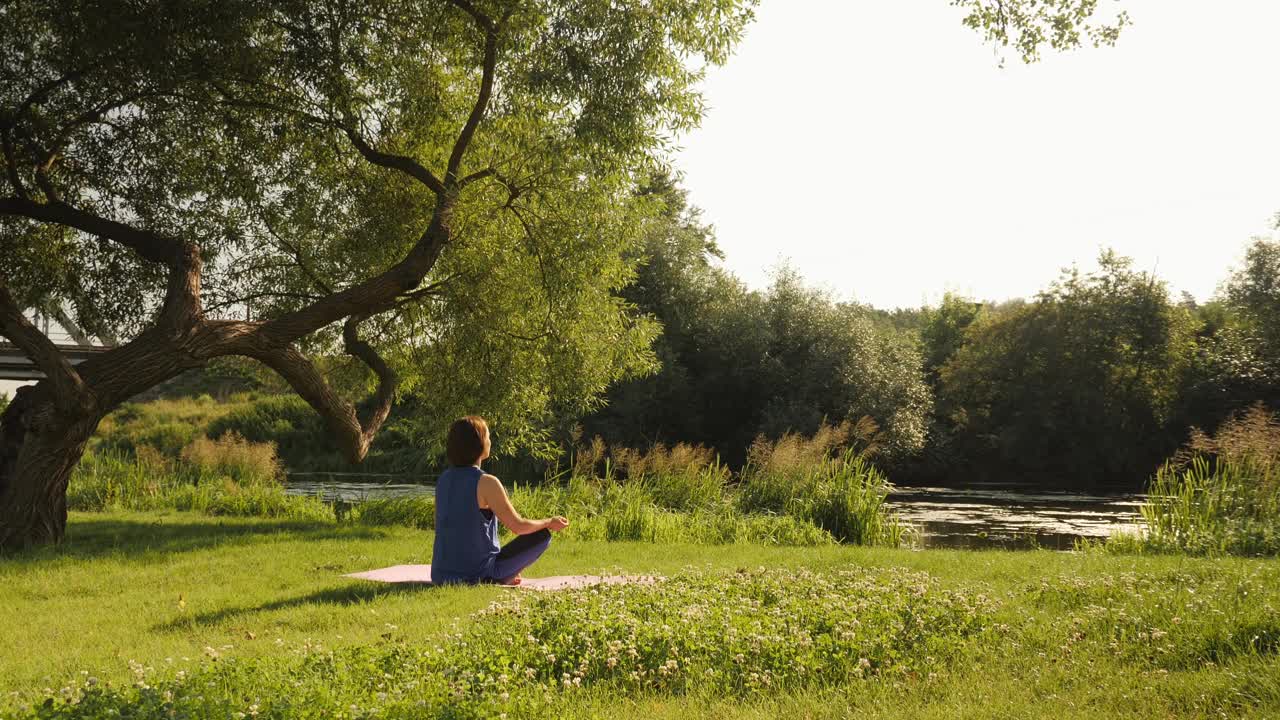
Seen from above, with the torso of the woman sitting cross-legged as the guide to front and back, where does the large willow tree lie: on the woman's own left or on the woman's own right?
on the woman's own left

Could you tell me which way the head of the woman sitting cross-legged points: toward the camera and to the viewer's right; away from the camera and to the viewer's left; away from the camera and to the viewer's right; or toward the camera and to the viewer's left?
away from the camera and to the viewer's right

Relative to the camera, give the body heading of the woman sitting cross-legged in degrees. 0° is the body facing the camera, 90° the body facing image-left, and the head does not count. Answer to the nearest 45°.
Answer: approximately 225°
